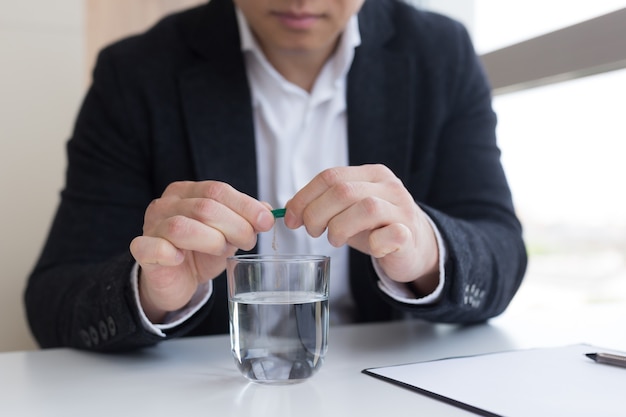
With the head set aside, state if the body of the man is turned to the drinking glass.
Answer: yes

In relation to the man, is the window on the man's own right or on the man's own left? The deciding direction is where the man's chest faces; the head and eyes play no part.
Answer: on the man's own left

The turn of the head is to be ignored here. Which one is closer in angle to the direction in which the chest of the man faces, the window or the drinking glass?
the drinking glass

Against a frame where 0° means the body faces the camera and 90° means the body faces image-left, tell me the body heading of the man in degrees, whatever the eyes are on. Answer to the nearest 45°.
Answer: approximately 0°

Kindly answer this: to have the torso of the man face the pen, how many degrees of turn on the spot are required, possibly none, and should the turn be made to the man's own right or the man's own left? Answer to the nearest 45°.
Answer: approximately 45° to the man's own left

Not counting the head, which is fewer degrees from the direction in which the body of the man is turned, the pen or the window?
the pen
